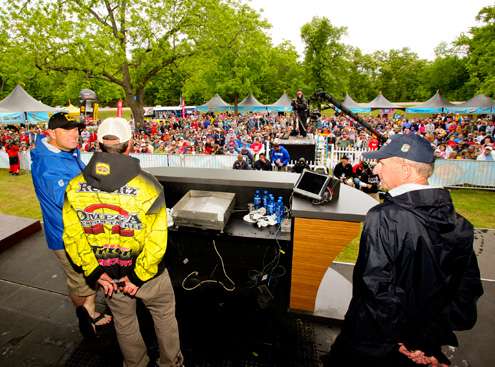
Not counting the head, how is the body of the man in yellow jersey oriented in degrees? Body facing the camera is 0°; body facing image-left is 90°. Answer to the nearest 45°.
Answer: approximately 180°

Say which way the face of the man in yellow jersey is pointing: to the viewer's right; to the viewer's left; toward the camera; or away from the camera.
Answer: away from the camera

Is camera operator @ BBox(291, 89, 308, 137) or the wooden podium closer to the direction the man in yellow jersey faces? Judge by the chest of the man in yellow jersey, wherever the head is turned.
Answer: the camera operator

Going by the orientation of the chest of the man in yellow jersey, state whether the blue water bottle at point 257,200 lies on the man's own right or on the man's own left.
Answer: on the man's own right

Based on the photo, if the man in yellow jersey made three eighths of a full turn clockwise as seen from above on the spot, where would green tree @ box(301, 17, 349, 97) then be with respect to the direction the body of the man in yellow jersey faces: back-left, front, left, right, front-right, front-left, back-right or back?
left

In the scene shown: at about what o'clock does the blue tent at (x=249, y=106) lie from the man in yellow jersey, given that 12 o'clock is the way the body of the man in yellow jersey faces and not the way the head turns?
The blue tent is roughly at 1 o'clock from the man in yellow jersey.

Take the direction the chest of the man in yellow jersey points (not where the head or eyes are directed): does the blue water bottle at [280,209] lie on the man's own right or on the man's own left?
on the man's own right

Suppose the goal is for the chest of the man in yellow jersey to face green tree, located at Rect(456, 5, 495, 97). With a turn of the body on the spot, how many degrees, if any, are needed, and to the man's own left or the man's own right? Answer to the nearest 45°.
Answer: approximately 45° to the man's own right

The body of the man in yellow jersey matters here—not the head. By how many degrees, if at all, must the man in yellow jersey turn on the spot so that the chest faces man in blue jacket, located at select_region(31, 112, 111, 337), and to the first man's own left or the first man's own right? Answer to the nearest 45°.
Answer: approximately 45° to the first man's own left

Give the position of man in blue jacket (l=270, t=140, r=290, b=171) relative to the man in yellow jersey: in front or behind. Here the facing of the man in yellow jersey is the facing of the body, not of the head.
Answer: in front

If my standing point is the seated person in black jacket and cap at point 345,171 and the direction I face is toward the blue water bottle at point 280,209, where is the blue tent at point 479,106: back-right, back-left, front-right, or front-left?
back-left

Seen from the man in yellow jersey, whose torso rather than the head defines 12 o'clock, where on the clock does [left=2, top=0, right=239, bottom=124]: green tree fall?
The green tree is roughly at 12 o'clock from the man in yellow jersey.
